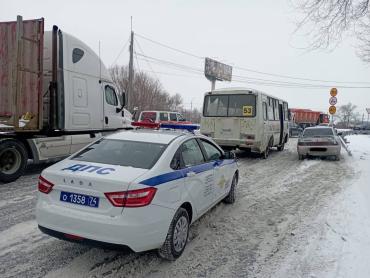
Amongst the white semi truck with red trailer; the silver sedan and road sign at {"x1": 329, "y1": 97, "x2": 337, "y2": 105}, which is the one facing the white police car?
the road sign

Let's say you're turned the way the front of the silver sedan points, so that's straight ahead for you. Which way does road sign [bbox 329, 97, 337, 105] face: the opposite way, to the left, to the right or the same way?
the opposite way

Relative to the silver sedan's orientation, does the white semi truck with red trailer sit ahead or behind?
behind

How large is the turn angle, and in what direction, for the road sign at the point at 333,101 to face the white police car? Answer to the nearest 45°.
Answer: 0° — it already faces it

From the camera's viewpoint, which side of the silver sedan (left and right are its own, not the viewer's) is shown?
back

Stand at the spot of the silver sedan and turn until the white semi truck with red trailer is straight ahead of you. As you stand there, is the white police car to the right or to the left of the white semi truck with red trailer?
left

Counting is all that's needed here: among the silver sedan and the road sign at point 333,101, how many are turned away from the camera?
1

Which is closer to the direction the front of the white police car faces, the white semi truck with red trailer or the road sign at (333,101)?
the road sign

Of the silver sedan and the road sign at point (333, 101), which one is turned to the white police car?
the road sign

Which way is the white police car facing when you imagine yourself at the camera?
facing away from the viewer and to the right of the viewer

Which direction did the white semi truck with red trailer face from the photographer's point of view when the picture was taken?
facing away from the viewer and to the right of the viewer
